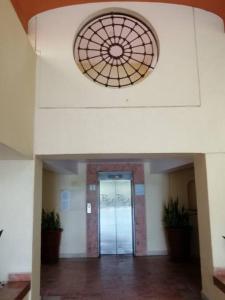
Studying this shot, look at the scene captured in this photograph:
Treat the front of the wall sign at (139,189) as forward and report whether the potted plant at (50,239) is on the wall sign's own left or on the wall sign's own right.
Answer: on the wall sign's own right

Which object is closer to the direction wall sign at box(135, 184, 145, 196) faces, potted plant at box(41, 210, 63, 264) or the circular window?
the circular window

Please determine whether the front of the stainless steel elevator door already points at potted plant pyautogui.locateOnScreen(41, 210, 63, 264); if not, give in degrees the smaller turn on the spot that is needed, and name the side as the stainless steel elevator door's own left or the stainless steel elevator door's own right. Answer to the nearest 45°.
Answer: approximately 45° to the stainless steel elevator door's own right

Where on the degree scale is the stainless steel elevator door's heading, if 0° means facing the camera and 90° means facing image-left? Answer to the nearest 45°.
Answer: approximately 0°

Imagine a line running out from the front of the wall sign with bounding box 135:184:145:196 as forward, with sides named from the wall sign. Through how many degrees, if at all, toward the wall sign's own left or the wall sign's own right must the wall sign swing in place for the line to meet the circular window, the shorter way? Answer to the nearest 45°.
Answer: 0° — it already faces it

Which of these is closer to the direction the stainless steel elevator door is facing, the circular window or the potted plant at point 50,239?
the circular window

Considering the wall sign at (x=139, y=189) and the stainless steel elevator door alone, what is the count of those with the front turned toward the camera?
2

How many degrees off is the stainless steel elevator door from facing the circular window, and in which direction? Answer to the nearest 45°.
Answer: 0° — it already faces it
